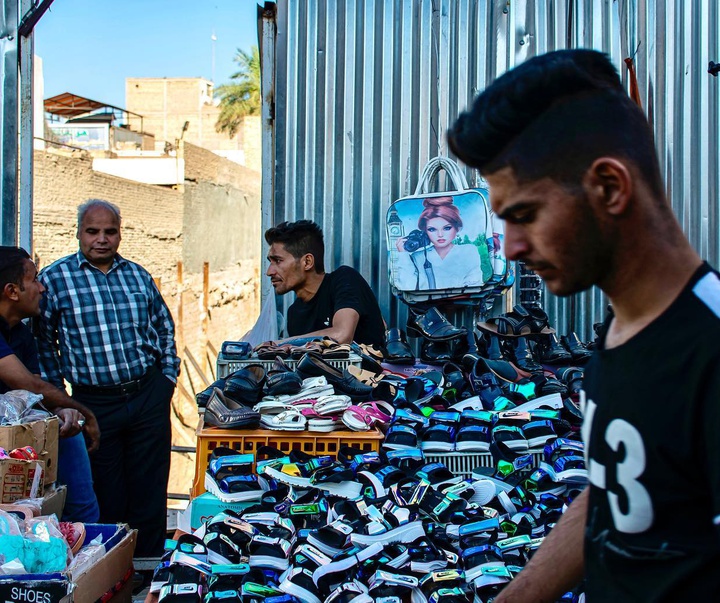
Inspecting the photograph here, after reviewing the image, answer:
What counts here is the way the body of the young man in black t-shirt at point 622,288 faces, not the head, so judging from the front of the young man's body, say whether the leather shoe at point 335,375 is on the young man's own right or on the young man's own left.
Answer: on the young man's own right

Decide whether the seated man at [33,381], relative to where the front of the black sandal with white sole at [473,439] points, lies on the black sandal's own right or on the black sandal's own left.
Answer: on the black sandal's own right

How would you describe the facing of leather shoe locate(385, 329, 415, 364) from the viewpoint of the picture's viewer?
facing the viewer

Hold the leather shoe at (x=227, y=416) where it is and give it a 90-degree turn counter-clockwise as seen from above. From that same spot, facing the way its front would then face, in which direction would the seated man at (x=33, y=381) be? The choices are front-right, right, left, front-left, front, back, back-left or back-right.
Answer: left

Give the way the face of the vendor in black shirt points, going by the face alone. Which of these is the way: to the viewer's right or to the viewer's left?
to the viewer's left

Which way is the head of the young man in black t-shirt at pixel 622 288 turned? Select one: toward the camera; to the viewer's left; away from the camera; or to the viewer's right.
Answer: to the viewer's left

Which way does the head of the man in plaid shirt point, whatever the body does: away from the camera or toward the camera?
toward the camera

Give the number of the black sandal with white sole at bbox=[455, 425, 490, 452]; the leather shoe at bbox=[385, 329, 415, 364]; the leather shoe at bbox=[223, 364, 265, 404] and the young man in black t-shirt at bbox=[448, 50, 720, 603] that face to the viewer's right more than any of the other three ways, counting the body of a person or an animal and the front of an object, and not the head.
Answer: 0
